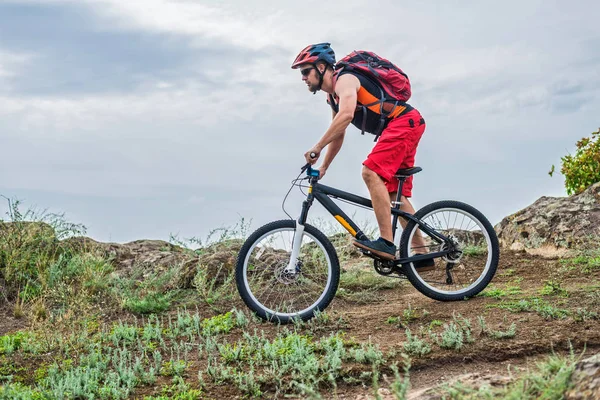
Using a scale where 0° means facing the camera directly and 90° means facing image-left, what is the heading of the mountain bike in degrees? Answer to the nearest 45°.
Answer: approximately 90°

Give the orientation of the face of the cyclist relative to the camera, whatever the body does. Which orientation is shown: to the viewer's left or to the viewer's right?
to the viewer's left

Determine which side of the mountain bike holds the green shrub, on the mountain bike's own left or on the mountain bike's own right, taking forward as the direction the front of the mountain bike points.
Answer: on the mountain bike's own right

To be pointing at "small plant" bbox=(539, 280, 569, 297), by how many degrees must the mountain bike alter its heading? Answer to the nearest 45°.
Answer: approximately 180°

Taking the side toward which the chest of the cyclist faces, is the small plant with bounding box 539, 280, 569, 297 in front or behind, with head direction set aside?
behind

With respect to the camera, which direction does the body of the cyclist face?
to the viewer's left

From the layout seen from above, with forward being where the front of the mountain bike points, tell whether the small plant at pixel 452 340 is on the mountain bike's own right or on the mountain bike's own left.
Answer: on the mountain bike's own left

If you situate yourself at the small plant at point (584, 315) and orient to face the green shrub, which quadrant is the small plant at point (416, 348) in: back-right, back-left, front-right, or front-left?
back-left
